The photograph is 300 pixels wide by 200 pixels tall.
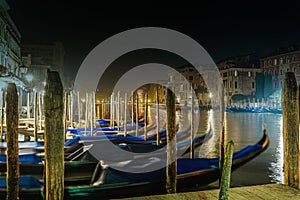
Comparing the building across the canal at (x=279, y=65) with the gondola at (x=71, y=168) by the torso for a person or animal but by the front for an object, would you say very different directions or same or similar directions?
very different directions

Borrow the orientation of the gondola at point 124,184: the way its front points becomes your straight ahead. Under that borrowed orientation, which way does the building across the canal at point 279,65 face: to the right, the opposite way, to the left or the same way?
the opposite way

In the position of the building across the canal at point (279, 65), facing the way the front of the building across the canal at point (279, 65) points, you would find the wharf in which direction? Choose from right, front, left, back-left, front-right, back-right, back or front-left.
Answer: front-left

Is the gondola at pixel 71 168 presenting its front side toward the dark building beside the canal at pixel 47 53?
no

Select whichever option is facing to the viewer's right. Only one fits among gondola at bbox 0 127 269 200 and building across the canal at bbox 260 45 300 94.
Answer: the gondola

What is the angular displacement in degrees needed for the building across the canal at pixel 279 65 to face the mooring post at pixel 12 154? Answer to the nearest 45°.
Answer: approximately 45° to its left

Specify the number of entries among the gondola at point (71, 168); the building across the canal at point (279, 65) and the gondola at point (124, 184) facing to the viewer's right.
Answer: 2

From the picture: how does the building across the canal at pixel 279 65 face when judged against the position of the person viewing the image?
facing the viewer and to the left of the viewer

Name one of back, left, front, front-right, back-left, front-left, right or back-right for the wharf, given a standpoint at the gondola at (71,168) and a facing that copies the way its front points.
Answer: front-right

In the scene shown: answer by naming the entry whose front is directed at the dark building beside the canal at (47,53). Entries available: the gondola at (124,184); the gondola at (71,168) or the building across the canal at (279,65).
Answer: the building across the canal at (279,65)

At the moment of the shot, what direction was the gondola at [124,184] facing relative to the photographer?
facing to the right of the viewer

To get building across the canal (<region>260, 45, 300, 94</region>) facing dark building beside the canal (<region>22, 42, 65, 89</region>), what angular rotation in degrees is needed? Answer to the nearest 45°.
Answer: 0° — it already faces it

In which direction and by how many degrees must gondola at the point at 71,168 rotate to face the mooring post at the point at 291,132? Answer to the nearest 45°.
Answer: approximately 45° to its right

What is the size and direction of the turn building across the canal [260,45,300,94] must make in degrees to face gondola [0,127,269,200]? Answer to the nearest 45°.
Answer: approximately 45° to its left

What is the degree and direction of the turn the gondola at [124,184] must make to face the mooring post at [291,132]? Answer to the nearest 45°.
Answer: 0° — it already faces it

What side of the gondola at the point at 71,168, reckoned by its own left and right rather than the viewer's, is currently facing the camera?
right

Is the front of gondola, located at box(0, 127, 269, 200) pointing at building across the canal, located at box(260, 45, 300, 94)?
no
